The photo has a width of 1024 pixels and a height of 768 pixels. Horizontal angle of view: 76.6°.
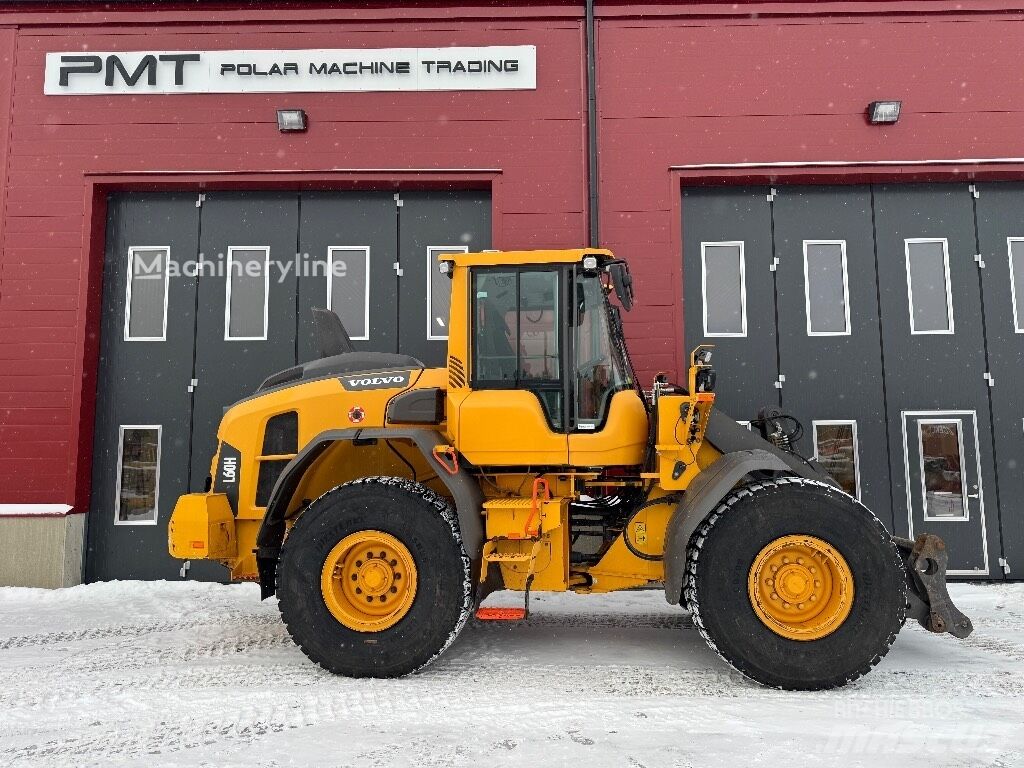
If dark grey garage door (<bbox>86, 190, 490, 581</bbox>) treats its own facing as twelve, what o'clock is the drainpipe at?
The drainpipe is roughly at 10 o'clock from the dark grey garage door.

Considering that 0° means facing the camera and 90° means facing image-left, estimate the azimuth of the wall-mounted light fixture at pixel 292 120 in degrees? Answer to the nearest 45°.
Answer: approximately 0°

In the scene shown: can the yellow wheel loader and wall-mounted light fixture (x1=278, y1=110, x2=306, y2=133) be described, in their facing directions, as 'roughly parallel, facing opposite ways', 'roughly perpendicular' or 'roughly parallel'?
roughly perpendicular

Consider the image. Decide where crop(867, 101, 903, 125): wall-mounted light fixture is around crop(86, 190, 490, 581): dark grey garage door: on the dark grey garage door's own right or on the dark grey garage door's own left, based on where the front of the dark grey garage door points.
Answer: on the dark grey garage door's own left

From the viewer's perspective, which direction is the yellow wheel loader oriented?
to the viewer's right

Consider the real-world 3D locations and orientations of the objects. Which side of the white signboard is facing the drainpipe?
left

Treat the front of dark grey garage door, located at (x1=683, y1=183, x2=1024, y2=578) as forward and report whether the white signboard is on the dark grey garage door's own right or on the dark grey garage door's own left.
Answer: on the dark grey garage door's own right
